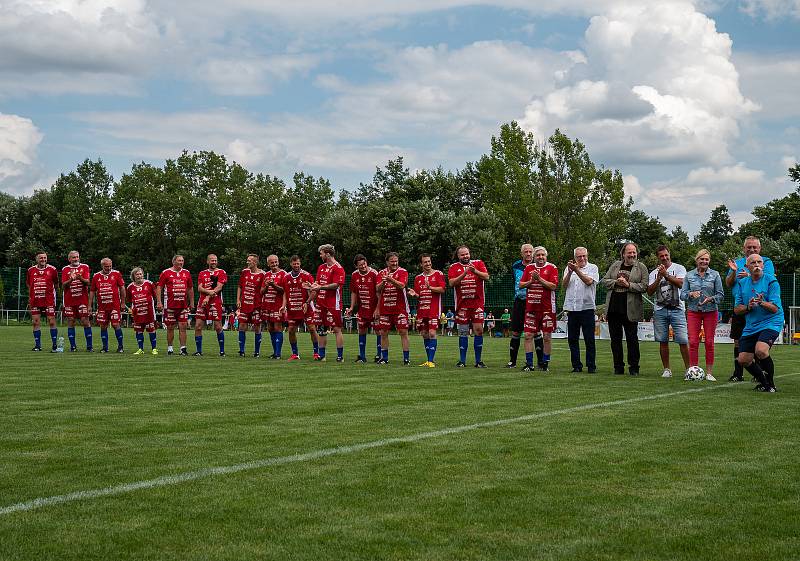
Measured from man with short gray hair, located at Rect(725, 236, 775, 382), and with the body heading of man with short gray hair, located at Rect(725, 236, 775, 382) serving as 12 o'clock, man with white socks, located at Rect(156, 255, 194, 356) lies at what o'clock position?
man with white socks, located at Rect(156, 255, 194, 356) is roughly at 2 o'clock from man with short gray hair, located at Rect(725, 236, 775, 382).

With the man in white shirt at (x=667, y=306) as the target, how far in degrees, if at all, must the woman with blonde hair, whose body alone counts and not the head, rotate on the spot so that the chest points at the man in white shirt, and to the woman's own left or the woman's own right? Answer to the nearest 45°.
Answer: approximately 135° to the woman's own right

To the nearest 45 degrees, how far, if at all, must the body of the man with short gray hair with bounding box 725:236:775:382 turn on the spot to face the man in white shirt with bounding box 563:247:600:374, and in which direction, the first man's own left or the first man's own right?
approximately 90° to the first man's own right

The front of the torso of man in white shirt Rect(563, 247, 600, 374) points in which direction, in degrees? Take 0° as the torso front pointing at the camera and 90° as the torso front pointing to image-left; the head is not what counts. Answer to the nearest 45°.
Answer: approximately 45°

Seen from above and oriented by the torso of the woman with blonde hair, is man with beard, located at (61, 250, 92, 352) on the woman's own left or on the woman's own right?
on the woman's own right

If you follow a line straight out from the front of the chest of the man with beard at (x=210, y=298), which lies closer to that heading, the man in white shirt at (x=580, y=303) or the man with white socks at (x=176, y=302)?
the man in white shirt

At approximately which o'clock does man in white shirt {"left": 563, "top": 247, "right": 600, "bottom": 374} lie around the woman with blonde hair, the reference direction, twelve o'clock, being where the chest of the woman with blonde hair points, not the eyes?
The man in white shirt is roughly at 4 o'clock from the woman with blonde hair.
